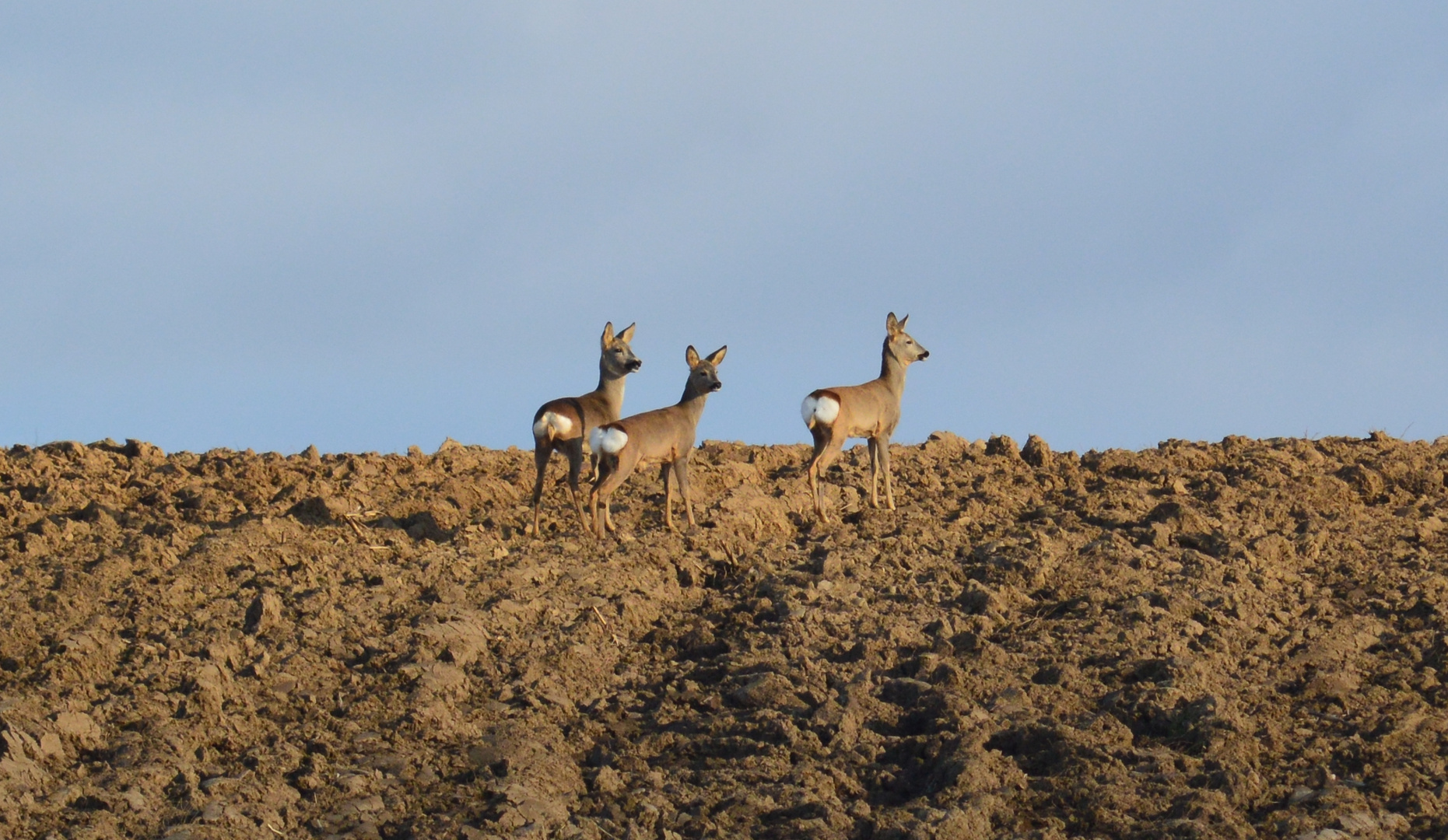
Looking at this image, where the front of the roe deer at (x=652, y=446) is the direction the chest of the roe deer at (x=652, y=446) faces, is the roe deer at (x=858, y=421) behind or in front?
in front

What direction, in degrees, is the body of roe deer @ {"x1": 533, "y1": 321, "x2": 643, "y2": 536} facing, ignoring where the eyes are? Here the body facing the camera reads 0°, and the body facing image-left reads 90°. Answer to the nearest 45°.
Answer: approximately 225°

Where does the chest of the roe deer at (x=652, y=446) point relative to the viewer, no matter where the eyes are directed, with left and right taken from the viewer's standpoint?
facing away from the viewer and to the right of the viewer

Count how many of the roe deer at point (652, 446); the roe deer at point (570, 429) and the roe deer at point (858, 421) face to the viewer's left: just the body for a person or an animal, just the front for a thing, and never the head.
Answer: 0

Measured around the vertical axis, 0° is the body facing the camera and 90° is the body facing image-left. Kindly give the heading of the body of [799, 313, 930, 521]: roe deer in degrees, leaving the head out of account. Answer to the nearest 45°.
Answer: approximately 225°

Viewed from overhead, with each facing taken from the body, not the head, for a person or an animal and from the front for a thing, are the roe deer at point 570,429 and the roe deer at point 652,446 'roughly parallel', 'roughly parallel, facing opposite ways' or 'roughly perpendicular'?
roughly parallel

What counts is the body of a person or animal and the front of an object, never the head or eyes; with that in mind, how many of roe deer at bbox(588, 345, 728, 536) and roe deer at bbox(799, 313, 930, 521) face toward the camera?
0

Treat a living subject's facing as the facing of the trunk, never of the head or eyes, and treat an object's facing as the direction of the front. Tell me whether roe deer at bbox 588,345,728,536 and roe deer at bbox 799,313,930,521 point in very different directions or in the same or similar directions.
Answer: same or similar directions

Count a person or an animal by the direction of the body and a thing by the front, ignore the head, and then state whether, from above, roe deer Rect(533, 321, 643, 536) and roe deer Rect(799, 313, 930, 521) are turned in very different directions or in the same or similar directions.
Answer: same or similar directions

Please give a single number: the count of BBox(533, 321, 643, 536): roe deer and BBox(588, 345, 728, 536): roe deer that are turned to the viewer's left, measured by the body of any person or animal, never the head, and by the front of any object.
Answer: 0

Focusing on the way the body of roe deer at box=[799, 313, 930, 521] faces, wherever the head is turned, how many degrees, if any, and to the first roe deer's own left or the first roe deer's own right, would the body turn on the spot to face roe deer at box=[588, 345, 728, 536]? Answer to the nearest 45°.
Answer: approximately 180°

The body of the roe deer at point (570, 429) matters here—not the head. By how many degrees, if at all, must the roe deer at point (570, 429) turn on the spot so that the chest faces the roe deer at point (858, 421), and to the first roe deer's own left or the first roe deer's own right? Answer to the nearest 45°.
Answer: approximately 45° to the first roe deer's own right

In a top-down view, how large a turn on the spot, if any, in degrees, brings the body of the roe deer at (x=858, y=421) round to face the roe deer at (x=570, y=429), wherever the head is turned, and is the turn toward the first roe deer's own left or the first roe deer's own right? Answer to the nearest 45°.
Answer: approximately 180°

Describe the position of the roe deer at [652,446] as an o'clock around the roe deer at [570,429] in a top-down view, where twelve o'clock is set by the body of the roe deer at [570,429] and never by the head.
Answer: the roe deer at [652,446] is roughly at 2 o'clock from the roe deer at [570,429].
